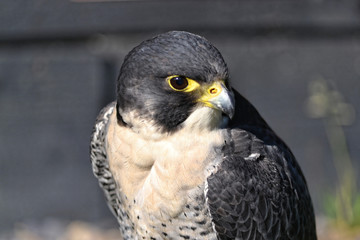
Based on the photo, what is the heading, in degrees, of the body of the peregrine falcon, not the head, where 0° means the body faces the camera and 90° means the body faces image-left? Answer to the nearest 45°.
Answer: approximately 45°
